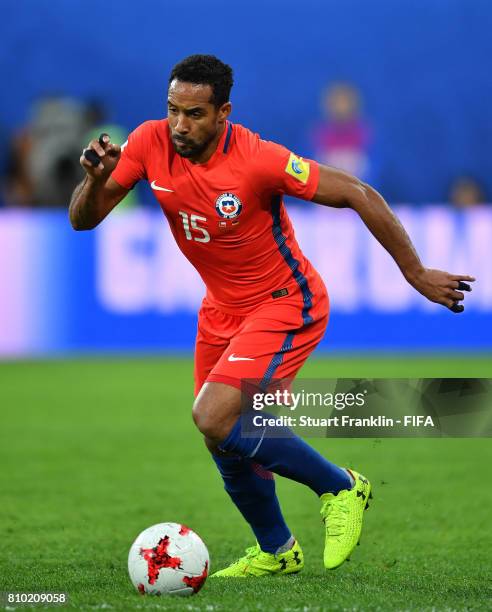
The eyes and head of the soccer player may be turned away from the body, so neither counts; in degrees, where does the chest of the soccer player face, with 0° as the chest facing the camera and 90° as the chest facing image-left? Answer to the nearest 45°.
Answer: approximately 45°
